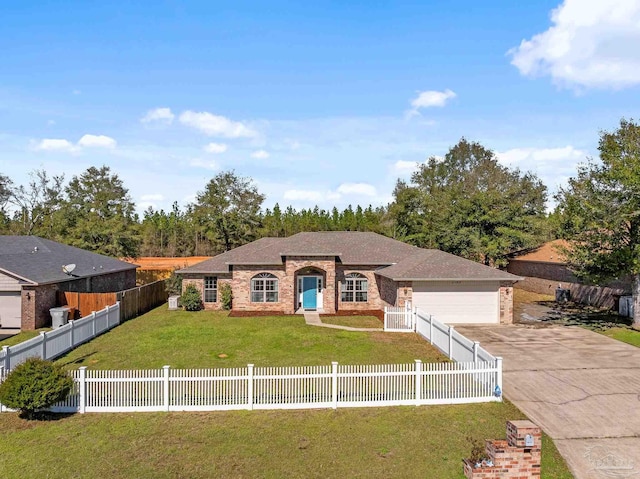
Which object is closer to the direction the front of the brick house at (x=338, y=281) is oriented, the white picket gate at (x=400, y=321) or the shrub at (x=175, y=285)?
the white picket gate

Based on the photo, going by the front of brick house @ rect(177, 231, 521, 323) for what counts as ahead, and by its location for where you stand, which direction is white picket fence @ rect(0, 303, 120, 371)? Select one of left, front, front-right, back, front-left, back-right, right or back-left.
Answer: front-right

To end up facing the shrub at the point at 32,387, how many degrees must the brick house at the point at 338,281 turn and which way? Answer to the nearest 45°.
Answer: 0° — it already faces it

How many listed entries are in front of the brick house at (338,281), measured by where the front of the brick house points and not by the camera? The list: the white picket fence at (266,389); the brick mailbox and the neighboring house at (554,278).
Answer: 2

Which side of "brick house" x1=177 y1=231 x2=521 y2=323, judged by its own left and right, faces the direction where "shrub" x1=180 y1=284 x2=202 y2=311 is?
right

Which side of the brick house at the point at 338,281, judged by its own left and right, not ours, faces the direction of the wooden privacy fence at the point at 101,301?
right

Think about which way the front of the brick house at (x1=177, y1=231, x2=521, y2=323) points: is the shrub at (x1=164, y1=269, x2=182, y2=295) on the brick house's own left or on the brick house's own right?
on the brick house's own right

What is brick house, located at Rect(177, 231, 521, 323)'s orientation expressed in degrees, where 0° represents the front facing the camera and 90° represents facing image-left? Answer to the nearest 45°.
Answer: approximately 0°

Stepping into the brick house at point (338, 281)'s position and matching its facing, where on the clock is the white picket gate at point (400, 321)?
The white picket gate is roughly at 11 o'clock from the brick house.

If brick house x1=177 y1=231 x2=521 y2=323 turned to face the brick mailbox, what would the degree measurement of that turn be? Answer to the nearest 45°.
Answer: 0° — it already faces it

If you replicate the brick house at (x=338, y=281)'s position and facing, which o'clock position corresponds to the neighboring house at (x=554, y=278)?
The neighboring house is roughly at 8 o'clock from the brick house.

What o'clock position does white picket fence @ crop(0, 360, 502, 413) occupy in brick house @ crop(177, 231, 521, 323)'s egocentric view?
The white picket fence is roughly at 12 o'clock from the brick house.
